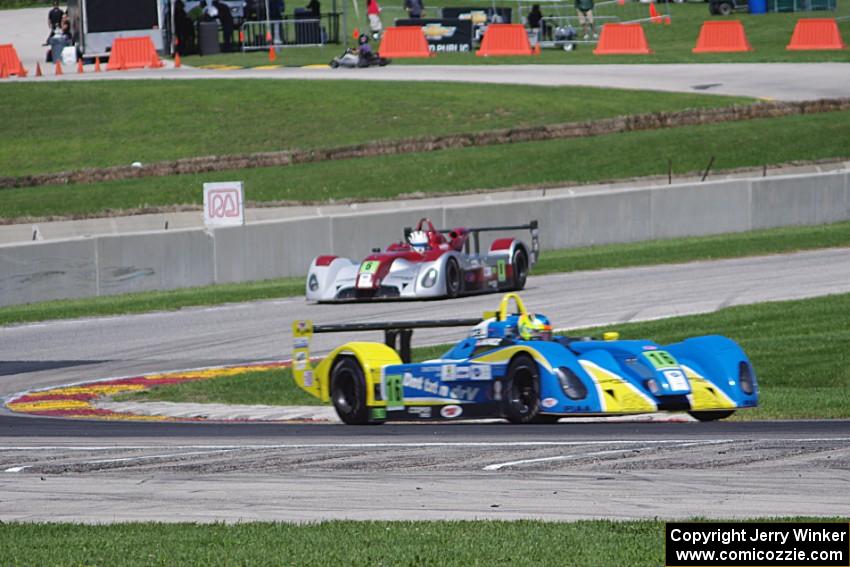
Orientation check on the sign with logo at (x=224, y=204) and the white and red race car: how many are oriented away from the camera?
0

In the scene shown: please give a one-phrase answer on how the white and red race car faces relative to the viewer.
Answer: facing the viewer and to the left of the viewer

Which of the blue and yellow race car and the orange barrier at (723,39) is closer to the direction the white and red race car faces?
the blue and yellow race car

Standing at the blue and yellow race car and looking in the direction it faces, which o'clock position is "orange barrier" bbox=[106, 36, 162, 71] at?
The orange barrier is roughly at 7 o'clock from the blue and yellow race car.

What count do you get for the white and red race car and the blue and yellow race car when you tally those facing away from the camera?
0

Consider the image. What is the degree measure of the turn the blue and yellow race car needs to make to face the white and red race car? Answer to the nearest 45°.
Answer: approximately 135° to its left

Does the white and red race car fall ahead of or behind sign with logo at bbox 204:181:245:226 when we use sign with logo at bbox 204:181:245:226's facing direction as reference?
ahead

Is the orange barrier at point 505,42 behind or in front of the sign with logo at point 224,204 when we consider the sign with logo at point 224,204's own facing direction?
behind

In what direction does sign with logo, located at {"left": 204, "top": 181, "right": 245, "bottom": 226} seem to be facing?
toward the camera

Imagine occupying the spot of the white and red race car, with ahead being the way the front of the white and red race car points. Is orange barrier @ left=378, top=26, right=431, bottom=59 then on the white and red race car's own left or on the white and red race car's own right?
on the white and red race car's own right

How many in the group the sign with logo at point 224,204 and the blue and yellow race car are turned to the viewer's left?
0

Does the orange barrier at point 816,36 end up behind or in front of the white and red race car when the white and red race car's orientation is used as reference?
behind

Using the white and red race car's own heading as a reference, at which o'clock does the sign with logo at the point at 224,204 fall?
The sign with logo is roughly at 3 o'clock from the white and red race car.

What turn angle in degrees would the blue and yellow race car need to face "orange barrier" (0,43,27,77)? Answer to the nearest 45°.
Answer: approximately 180°
